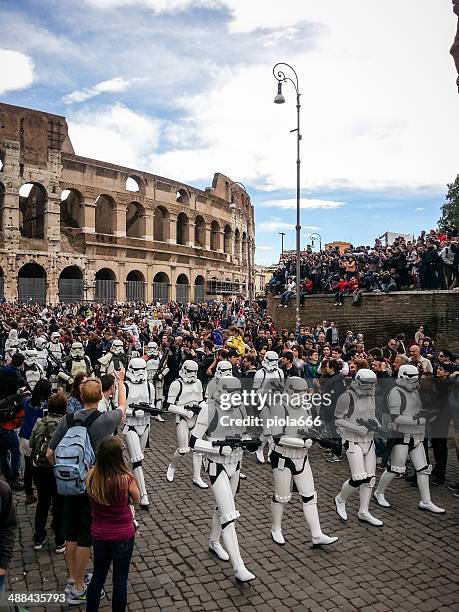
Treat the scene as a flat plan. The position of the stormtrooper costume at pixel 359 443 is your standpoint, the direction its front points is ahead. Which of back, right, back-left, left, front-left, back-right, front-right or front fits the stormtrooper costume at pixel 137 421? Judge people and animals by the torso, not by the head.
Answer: back-right

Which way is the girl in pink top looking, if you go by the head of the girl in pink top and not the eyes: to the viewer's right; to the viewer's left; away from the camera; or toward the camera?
away from the camera

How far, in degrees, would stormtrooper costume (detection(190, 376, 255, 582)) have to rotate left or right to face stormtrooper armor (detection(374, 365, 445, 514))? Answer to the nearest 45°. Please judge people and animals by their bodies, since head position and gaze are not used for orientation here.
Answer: approximately 90° to its left

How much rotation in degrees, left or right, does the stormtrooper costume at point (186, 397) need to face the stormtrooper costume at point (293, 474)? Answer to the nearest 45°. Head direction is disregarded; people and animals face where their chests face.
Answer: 0° — it already faces it

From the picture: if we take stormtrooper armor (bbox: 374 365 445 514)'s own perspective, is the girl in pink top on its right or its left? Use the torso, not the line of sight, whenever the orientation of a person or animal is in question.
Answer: on its right

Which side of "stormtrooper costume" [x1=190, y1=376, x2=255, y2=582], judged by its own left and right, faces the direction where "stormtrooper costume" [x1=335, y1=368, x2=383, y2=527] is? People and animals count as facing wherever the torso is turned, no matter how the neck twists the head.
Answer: left

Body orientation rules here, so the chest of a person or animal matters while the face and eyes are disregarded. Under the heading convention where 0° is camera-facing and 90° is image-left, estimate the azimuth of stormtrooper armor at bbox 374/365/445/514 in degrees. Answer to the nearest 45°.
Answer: approximately 315°

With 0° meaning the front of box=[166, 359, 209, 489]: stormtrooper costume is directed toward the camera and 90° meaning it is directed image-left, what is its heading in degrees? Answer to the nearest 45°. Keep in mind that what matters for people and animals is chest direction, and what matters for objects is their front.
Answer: approximately 315°

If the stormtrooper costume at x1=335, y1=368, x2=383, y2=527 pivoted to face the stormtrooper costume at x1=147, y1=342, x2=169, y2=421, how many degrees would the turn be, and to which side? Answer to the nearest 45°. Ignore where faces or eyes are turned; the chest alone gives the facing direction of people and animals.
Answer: approximately 180°
